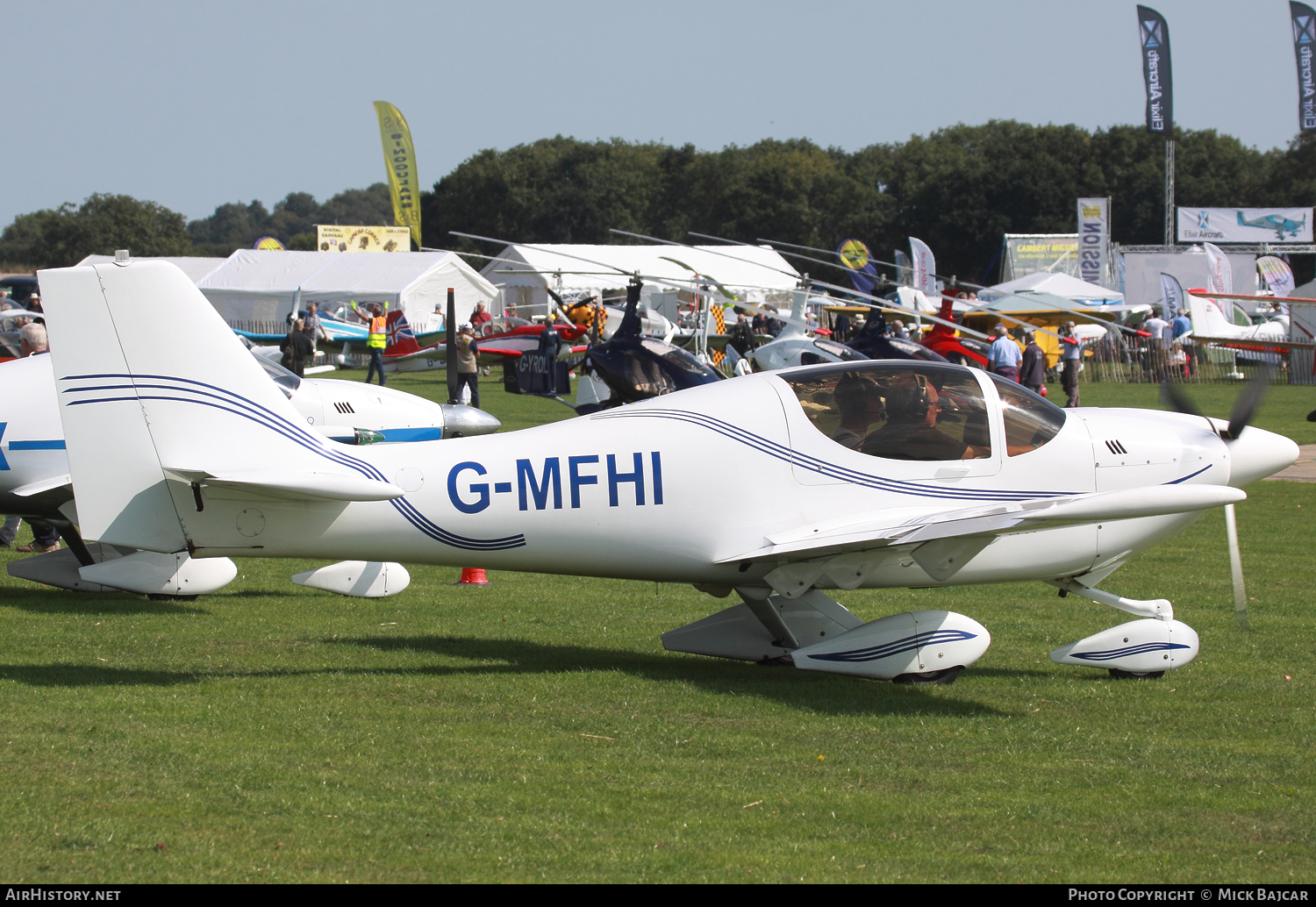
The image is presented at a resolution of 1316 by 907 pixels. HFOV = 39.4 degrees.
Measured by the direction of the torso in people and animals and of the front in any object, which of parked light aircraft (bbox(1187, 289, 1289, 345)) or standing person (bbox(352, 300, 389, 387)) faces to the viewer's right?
the parked light aircraft

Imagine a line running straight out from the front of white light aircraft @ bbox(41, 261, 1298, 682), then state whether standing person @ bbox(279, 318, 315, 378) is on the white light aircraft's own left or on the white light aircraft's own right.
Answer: on the white light aircraft's own left

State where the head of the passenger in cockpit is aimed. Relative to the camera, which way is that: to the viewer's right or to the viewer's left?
to the viewer's right

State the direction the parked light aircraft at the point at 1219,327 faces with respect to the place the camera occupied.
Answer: facing to the right of the viewer

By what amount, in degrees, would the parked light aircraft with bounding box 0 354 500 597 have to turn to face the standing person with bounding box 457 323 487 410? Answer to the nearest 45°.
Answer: approximately 90° to its left

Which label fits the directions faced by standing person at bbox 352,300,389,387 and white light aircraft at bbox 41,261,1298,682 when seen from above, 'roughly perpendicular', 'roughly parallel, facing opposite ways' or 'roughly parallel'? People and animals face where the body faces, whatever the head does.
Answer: roughly perpendicular

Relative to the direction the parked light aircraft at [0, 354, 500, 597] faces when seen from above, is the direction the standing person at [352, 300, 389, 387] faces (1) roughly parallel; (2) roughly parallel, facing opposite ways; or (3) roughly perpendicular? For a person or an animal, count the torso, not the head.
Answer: roughly perpendicular

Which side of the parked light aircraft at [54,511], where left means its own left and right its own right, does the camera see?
right

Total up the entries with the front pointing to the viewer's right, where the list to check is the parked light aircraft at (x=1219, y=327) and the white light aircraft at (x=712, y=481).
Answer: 2

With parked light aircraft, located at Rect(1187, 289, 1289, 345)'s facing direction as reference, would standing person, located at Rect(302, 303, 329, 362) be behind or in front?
behind

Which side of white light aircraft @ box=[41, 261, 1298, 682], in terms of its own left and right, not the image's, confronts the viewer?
right

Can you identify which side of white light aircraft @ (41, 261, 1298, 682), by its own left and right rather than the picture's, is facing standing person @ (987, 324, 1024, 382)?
left
